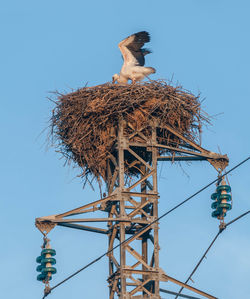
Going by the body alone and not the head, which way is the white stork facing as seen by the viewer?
to the viewer's left
